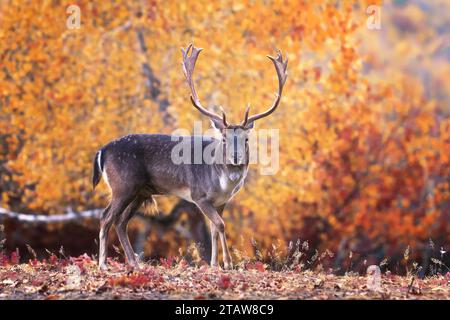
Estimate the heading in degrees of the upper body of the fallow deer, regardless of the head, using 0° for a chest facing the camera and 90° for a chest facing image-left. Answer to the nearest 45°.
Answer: approximately 270°
